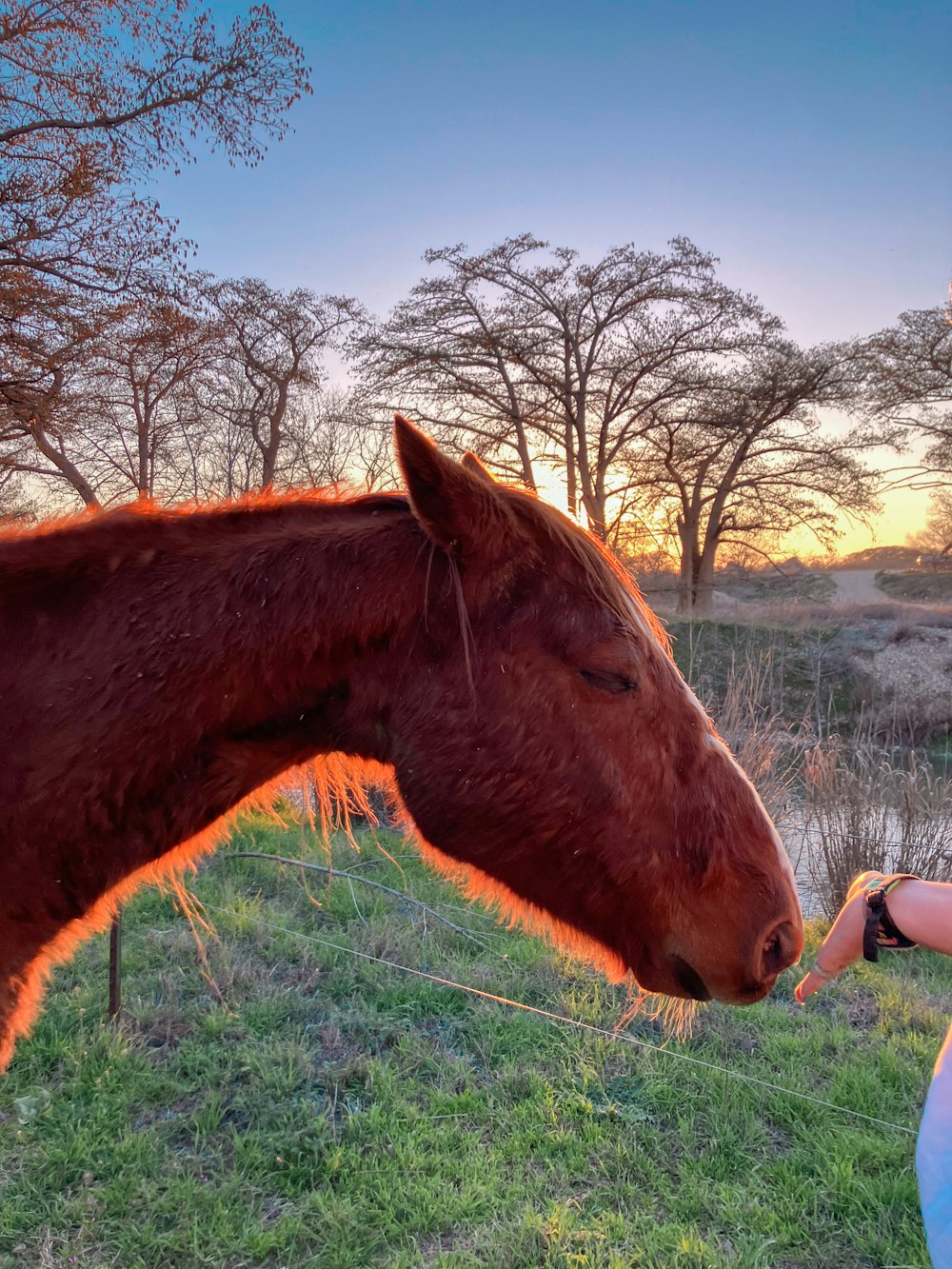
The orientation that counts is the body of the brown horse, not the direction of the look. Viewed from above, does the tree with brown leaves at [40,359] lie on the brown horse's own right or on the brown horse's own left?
on the brown horse's own left

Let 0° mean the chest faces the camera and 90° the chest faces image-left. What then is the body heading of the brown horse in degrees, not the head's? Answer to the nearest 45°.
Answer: approximately 270°

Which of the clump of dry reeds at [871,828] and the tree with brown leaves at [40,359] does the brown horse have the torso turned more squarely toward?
the clump of dry reeds

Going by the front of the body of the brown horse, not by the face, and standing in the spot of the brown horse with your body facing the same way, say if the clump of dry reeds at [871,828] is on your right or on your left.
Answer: on your left
